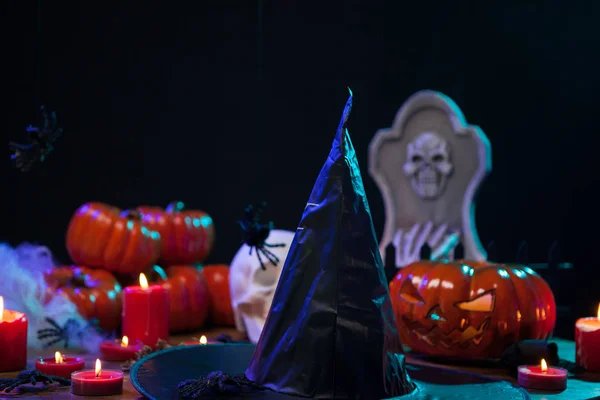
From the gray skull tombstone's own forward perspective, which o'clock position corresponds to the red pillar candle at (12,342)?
The red pillar candle is roughly at 1 o'clock from the gray skull tombstone.

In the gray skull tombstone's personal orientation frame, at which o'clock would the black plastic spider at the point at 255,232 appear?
The black plastic spider is roughly at 1 o'clock from the gray skull tombstone.

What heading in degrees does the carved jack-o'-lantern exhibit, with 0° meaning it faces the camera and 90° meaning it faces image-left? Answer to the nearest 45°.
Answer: approximately 45°

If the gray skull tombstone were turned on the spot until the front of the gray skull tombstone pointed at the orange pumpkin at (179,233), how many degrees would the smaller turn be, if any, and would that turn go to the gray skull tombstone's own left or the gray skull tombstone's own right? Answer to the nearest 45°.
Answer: approximately 45° to the gray skull tombstone's own right

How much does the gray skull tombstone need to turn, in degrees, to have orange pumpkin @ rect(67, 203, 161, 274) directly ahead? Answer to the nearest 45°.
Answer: approximately 45° to its right
